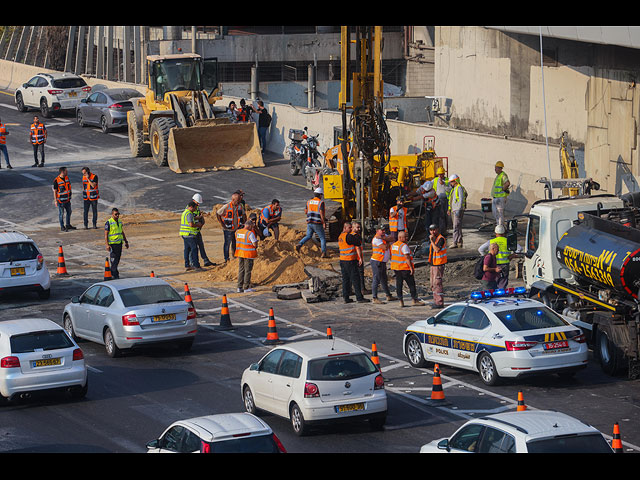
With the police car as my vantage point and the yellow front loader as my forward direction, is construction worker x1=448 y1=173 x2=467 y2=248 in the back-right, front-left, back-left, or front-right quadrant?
front-right

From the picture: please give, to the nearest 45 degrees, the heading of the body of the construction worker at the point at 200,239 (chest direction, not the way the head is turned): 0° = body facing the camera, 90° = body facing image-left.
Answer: approximately 270°

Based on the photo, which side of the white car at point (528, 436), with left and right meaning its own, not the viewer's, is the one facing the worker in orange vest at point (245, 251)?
front

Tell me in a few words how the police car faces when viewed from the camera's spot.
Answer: facing away from the viewer and to the left of the viewer

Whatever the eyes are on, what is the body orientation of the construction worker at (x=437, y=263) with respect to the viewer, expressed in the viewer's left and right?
facing the viewer and to the left of the viewer

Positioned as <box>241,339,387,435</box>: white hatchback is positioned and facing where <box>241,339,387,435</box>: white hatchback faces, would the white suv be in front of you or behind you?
in front

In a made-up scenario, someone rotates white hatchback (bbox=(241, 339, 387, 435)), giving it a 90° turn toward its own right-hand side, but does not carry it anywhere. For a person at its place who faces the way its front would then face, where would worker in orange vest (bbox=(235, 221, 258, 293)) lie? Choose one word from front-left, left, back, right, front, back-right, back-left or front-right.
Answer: front-left

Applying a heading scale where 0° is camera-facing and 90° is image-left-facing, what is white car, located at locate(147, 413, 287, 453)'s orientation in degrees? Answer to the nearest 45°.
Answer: approximately 135°

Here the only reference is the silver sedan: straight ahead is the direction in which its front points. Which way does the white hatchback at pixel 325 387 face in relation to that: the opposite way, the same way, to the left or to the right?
the same way

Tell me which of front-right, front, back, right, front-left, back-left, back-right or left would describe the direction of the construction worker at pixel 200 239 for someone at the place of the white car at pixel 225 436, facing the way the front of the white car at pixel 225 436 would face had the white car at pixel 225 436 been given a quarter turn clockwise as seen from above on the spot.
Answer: front-left

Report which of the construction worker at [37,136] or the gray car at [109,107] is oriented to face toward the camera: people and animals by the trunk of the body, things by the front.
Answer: the construction worker

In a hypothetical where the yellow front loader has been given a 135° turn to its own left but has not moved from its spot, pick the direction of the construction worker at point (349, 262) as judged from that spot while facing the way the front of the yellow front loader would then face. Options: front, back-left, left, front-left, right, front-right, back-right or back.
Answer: back

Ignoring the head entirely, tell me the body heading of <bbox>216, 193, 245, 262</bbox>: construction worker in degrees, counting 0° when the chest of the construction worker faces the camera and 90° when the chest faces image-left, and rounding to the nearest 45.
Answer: approximately 315°

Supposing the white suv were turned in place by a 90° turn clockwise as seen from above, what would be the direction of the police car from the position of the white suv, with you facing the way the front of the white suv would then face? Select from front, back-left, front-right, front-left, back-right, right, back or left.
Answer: back-right
